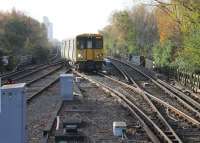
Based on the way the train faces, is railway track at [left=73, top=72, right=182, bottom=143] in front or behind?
in front

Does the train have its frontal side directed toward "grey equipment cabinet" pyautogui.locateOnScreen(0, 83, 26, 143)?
yes

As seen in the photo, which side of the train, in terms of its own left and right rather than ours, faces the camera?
front

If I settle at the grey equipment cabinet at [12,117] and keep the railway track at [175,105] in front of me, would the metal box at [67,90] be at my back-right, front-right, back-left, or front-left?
front-left

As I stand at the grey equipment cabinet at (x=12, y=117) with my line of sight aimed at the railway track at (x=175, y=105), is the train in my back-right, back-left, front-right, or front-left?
front-left

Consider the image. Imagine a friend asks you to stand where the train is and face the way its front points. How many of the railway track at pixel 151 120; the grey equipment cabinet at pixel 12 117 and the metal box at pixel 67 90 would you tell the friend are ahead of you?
3

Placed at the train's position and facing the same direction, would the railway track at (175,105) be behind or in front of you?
in front

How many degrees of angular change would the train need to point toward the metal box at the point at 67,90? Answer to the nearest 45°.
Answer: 0° — it already faces it
